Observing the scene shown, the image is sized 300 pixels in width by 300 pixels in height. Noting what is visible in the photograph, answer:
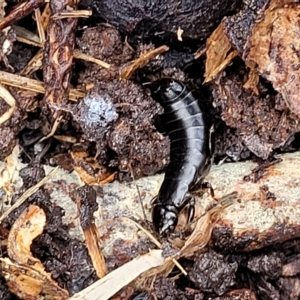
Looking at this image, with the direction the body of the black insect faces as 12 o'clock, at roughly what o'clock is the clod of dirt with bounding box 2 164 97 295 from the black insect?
The clod of dirt is roughly at 2 o'clock from the black insect.

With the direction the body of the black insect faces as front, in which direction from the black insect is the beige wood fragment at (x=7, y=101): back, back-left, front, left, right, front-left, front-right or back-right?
right

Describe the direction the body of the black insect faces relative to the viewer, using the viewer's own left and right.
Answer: facing the viewer
